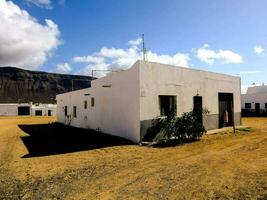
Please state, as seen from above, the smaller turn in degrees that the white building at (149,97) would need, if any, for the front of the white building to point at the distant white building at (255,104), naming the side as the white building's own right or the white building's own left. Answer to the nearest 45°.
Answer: approximately 90° to the white building's own left

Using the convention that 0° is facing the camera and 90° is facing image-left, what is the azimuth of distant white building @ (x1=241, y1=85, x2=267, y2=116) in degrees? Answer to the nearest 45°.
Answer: approximately 0°
